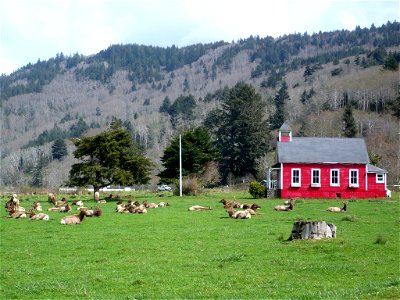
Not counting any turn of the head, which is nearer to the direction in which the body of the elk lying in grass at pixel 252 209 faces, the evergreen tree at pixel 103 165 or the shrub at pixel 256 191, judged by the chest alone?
the shrub

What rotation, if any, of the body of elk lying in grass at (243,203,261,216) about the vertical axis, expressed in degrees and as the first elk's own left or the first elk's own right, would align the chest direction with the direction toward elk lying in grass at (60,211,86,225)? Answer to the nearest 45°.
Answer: approximately 135° to the first elk's own right

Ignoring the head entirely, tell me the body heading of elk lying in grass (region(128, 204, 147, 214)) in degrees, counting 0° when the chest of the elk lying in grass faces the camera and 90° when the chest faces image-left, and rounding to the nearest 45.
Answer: approximately 90°

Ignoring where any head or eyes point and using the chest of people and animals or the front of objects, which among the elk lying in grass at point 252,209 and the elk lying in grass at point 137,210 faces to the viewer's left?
the elk lying in grass at point 137,210

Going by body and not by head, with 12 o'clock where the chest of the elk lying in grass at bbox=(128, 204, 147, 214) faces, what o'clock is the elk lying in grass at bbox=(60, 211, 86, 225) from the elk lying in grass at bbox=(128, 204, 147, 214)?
the elk lying in grass at bbox=(60, 211, 86, 225) is roughly at 10 o'clock from the elk lying in grass at bbox=(128, 204, 147, 214).

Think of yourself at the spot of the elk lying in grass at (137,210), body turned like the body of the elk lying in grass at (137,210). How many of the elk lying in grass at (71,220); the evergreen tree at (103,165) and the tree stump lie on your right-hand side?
1

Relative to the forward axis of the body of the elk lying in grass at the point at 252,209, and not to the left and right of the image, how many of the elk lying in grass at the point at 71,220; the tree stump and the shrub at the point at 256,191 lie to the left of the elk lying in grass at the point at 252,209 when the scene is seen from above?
1

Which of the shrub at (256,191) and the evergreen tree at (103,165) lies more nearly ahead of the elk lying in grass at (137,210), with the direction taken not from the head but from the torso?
the evergreen tree

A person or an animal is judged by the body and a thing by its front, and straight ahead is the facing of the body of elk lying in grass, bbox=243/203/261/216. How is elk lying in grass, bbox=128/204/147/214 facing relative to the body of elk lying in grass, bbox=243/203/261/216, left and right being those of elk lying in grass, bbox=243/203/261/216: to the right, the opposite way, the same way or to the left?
the opposite way

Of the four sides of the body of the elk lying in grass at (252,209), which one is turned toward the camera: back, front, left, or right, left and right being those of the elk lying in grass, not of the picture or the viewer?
right

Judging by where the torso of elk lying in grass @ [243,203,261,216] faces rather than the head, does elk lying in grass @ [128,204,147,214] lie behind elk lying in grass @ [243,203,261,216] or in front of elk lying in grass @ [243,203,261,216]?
behind

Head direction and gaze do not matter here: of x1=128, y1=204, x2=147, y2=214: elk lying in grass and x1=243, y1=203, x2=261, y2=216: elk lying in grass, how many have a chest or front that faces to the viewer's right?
1

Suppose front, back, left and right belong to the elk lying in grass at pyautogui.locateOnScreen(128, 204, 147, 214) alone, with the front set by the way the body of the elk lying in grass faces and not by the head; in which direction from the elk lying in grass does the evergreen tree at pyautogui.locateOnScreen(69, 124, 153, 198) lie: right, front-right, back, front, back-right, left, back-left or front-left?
right

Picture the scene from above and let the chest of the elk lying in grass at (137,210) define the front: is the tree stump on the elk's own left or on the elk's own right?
on the elk's own left

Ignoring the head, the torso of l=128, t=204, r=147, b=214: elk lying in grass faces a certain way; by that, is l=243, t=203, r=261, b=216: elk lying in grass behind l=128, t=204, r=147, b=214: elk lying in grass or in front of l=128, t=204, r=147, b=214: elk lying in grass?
behind

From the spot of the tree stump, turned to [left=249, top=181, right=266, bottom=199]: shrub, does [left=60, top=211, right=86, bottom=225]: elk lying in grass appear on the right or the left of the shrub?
left
